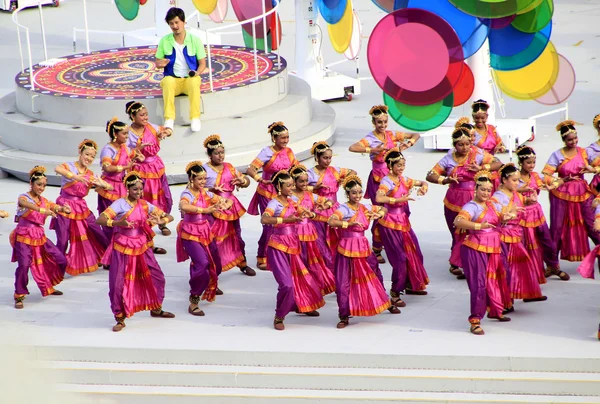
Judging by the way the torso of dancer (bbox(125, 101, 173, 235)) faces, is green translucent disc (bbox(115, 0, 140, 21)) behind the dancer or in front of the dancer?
behind

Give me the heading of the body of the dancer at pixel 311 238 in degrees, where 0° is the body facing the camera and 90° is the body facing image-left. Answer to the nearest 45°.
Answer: approximately 315°

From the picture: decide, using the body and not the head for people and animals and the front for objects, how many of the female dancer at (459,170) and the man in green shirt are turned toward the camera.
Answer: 2

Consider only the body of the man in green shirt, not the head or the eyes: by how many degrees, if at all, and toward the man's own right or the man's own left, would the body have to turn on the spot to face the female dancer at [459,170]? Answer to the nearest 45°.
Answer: approximately 45° to the man's own left

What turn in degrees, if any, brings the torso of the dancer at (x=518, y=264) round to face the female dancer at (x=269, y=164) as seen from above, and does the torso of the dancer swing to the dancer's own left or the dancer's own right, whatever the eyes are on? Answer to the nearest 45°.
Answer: approximately 135° to the dancer's own right

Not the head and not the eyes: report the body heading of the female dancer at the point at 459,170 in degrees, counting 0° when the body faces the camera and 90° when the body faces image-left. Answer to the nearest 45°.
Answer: approximately 0°

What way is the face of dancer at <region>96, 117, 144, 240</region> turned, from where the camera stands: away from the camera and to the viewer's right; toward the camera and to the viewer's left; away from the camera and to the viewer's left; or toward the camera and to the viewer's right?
toward the camera and to the viewer's right
